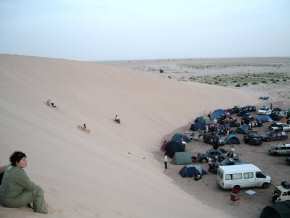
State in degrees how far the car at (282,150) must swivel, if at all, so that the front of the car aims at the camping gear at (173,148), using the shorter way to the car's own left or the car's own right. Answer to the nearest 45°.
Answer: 0° — it already faces it

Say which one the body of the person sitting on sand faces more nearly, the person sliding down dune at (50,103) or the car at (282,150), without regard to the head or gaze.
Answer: the car

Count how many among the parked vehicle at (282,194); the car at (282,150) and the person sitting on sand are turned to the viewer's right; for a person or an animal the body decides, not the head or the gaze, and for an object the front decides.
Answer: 1

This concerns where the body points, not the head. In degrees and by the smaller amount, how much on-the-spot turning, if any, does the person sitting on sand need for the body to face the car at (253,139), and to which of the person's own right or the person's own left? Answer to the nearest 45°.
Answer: approximately 45° to the person's own left

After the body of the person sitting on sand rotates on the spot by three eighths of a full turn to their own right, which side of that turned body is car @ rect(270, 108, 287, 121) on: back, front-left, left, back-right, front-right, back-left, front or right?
back

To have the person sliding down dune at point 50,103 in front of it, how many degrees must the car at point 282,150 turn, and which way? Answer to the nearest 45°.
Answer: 0° — it already faces them

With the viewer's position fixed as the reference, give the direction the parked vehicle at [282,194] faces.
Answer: facing the viewer and to the left of the viewer

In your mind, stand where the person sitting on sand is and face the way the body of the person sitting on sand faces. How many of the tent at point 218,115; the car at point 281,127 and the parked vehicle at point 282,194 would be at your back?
0

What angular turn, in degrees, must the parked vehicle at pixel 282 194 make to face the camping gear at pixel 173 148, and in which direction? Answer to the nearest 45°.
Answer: approximately 90° to its right

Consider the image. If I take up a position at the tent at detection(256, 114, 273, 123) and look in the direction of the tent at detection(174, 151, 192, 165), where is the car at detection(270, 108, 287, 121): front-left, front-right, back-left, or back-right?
back-left

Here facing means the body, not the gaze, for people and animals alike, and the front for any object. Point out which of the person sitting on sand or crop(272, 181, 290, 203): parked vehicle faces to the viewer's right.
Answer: the person sitting on sand

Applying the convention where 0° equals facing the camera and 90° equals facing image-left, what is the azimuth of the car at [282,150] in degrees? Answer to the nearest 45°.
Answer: approximately 90°

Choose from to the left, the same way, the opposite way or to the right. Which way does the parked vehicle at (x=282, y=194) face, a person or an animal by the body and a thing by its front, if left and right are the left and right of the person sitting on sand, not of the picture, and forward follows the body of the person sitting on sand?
the opposite way

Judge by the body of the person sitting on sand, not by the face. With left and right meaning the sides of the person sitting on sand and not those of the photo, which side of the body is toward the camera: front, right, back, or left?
right
